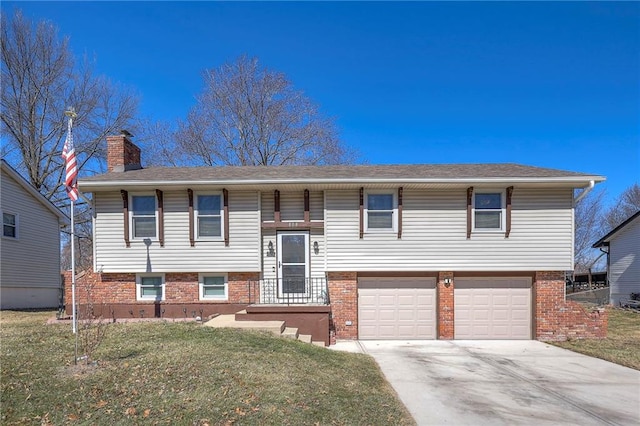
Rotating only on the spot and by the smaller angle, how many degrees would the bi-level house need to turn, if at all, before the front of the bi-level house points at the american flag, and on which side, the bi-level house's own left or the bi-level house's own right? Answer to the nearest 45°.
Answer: approximately 45° to the bi-level house's own right

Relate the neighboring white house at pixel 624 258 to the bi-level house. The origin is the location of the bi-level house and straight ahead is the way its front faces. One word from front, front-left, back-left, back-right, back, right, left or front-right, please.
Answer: back-left

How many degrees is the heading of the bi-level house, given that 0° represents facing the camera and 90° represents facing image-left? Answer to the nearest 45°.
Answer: approximately 0°

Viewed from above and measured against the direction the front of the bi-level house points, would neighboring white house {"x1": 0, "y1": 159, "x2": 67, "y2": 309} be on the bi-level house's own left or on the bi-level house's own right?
on the bi-level house's own right

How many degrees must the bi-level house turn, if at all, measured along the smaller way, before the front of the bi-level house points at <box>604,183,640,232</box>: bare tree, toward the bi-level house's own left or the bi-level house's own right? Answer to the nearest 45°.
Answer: approximately 135° to the bi-level house's own left

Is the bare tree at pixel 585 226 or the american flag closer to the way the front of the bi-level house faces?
the american flag

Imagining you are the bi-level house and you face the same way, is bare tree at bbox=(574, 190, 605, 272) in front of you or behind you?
behind

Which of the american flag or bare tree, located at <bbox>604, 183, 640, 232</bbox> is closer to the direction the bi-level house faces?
the american flag
